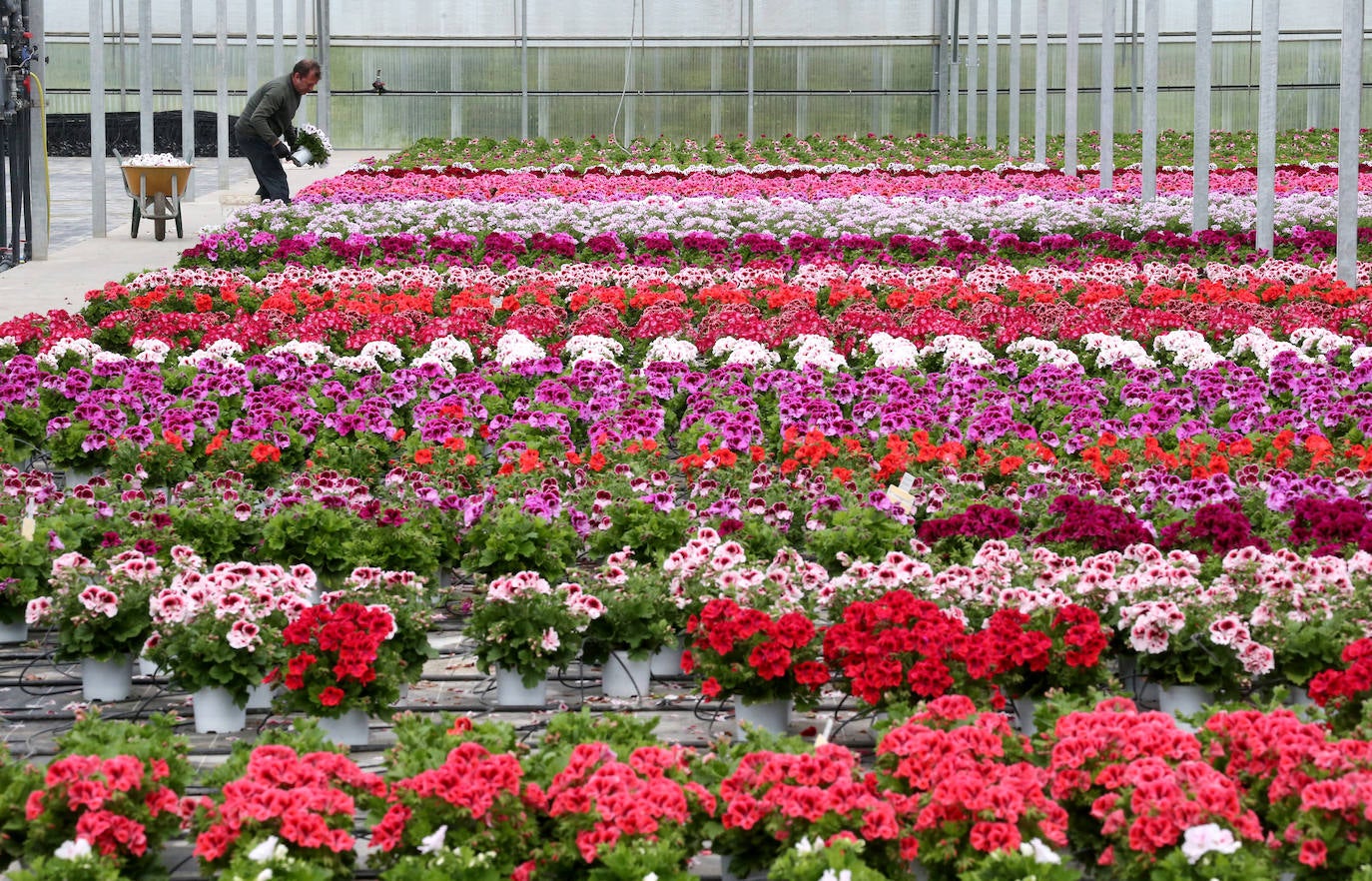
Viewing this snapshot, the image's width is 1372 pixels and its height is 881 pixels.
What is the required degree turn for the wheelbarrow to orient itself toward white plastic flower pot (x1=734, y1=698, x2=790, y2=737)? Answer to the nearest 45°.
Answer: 0° — it already faces it

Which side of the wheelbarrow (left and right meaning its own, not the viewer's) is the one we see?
front

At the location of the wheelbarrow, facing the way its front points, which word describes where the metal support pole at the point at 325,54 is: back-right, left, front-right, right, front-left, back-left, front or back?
back

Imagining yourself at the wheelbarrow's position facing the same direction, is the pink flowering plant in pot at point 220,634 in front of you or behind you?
in front

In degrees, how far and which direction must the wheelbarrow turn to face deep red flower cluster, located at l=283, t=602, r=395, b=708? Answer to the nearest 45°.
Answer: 0° — it already faces it

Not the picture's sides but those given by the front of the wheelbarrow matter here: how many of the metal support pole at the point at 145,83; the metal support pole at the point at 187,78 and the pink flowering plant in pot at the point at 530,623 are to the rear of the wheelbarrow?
2

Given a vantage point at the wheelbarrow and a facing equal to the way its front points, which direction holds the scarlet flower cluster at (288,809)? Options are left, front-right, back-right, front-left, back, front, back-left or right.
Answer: front

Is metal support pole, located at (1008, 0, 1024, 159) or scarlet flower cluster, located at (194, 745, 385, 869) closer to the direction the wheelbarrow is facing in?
the scarlet flower cluster

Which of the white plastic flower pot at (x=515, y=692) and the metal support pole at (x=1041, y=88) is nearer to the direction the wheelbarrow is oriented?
the white plastic flower pot

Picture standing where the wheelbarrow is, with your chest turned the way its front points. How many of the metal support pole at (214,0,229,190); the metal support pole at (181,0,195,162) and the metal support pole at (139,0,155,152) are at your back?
3

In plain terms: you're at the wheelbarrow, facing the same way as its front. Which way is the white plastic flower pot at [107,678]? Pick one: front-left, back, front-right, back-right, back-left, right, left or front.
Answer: front

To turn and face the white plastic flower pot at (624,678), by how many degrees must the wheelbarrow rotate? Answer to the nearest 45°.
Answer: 0° — it already faces it

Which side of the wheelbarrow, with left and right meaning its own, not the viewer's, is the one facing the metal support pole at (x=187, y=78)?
back

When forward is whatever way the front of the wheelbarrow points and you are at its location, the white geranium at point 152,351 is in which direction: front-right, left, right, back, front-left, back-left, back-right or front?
front

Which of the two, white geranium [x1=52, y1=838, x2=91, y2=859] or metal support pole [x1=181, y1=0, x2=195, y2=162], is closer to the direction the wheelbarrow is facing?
the white geranium
